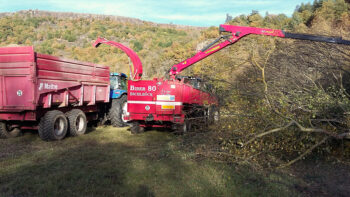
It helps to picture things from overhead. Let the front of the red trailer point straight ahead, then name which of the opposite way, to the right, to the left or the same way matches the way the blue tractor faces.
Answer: the same way

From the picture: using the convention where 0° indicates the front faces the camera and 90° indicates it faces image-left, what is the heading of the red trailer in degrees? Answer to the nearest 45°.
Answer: approximately 225°

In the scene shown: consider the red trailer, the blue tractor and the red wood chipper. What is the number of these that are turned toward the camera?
0

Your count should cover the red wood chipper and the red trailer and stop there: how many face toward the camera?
0

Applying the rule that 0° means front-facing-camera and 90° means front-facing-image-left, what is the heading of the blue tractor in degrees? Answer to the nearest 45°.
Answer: approximately 225°

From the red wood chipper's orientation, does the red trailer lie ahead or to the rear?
to the rear

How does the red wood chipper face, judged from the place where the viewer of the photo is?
facing away from the viewer and to the right of the viewer

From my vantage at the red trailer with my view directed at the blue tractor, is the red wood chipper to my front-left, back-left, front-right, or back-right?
front-right

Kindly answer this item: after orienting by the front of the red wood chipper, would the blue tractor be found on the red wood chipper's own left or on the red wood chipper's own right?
on the red wood chipper's own left
